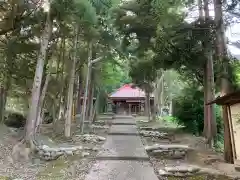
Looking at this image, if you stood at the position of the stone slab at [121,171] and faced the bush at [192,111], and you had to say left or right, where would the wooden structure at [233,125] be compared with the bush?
right

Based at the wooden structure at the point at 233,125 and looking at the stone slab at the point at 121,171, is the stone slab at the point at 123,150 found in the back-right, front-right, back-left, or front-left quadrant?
front-right

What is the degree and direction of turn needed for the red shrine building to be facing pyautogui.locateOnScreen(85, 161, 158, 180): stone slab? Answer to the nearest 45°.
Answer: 0° — it already faces it

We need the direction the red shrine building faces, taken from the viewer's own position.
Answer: facing the viewer

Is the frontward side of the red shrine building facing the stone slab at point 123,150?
yes

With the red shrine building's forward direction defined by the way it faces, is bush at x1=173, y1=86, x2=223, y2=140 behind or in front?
in front

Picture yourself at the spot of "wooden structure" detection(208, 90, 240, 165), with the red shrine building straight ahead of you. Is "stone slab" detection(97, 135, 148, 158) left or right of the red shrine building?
left

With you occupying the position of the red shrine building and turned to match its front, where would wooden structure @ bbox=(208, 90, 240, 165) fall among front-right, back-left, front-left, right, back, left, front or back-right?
front
